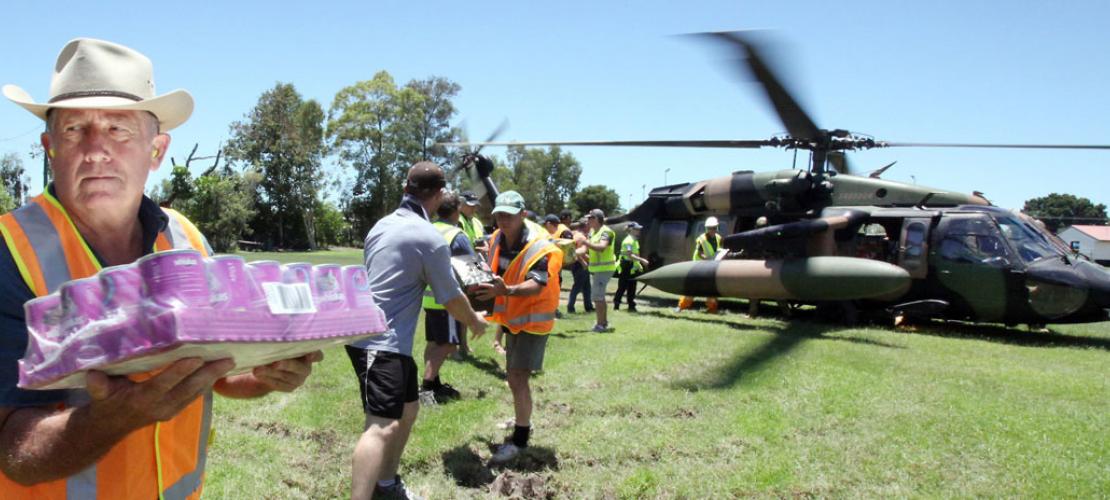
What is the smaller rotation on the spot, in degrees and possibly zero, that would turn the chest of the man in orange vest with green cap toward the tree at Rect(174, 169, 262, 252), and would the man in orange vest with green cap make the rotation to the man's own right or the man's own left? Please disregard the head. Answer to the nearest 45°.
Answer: approximately 90° to the man's own right

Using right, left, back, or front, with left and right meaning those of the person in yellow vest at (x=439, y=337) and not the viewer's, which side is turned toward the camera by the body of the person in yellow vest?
right

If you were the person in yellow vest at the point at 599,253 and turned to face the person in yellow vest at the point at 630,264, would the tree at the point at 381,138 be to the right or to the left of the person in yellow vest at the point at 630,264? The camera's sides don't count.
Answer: left

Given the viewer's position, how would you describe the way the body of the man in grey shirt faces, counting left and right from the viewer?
facing away from the viewer and to the right of the viewer

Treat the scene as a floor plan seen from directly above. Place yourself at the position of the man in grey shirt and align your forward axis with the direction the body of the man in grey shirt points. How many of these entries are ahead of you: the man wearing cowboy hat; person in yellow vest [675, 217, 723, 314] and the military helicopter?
2

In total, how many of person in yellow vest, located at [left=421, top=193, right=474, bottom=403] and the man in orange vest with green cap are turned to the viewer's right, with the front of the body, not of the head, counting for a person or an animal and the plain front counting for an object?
1

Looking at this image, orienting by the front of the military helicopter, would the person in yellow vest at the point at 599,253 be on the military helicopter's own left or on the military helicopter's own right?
on the military helicopter's own right

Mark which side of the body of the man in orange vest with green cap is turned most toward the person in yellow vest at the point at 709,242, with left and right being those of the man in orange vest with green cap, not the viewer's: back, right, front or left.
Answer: back

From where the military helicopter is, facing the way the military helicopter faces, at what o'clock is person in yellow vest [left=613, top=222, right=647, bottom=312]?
The person in yellow vest is roughly at 5 o'clock from the military helicopter.

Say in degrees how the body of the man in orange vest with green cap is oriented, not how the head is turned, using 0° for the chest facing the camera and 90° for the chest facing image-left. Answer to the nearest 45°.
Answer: approximately 45°
